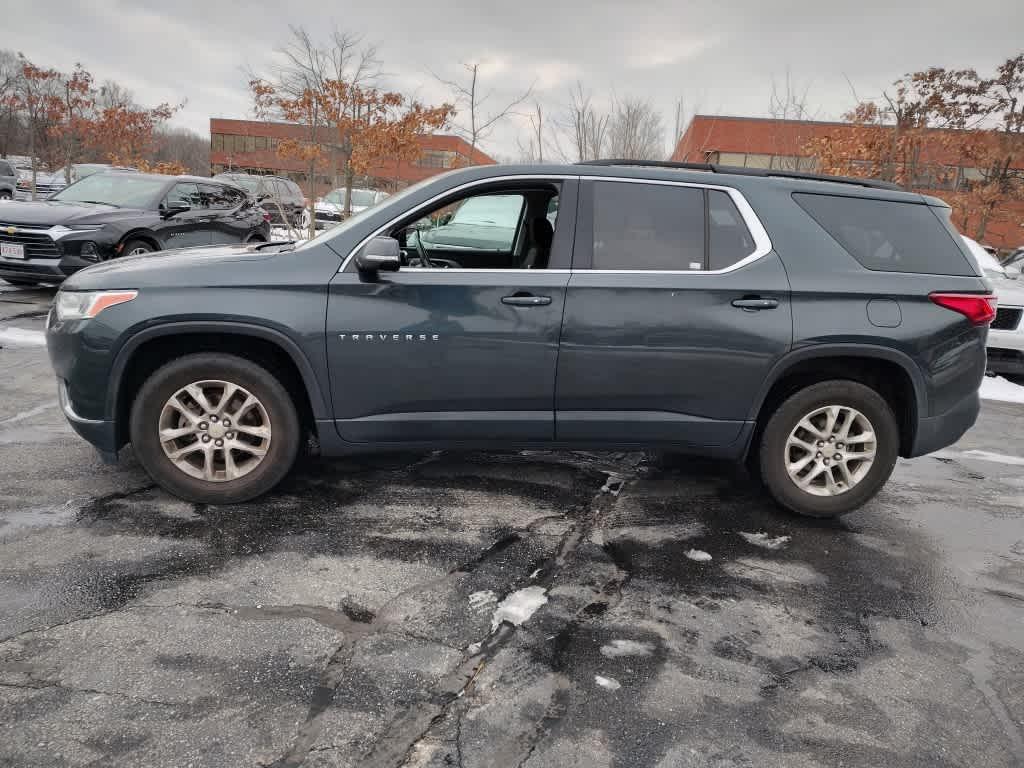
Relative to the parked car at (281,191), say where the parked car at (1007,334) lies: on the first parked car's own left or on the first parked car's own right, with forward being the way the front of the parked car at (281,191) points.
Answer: on the first parked car's own left

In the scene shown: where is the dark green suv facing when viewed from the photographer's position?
facing to the left of the viewer

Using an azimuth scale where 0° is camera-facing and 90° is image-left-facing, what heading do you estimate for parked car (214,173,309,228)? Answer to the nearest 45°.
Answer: approximately 45°
